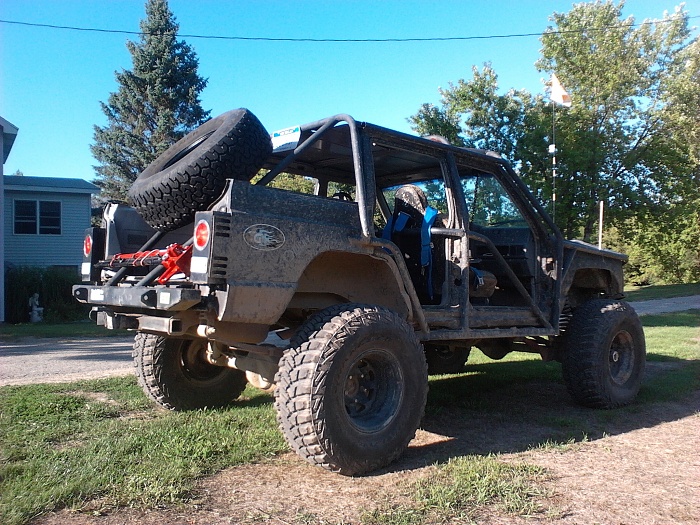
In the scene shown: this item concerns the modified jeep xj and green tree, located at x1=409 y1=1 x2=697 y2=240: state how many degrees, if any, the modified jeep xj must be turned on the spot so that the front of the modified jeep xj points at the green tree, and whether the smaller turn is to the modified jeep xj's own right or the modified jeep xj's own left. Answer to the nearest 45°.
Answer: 0° — it already faces it

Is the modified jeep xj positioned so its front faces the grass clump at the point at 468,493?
no

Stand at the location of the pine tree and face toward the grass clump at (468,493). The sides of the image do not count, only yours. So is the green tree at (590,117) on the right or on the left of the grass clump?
left

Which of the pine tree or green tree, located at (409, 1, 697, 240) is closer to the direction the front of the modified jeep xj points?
the green tree

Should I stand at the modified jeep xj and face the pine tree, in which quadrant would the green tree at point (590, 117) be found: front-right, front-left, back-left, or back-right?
front-right

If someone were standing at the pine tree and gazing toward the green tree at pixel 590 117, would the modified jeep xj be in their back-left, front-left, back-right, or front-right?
front-right

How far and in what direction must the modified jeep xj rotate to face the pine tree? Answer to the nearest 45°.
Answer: approximately 45° to its left

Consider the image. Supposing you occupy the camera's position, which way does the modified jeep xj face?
facing away from the viewer and to the right of the viewer

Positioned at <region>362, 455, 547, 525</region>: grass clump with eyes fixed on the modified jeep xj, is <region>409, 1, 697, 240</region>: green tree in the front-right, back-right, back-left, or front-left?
front-right

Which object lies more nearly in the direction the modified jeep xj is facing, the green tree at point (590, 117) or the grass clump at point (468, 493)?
the green tree
